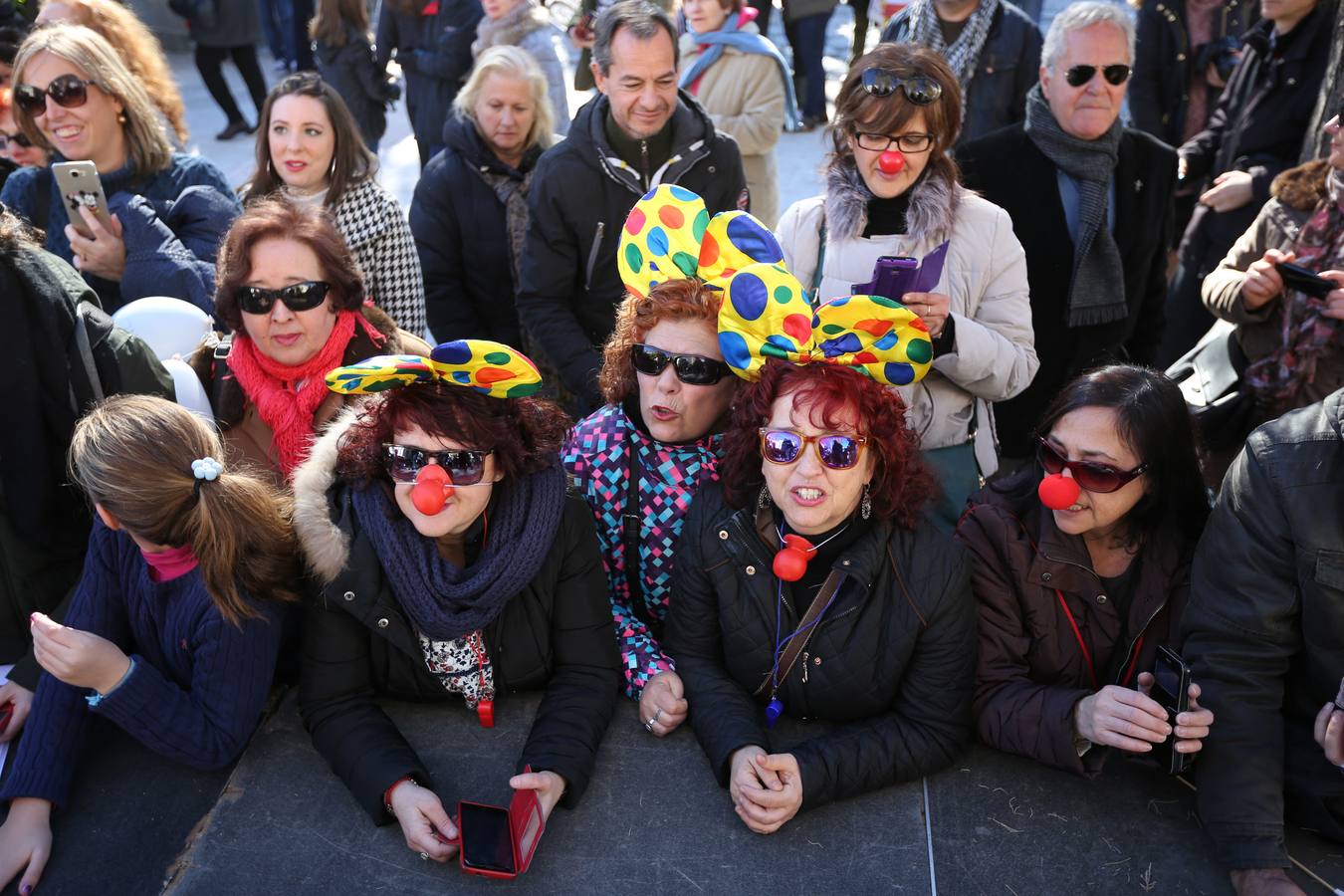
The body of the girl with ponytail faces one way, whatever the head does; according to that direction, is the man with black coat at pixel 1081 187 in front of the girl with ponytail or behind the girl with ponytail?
behind

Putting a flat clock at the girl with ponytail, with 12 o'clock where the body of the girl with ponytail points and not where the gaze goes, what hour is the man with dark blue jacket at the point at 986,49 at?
The man with dark blue jacket is roughly at 7 o'clock from the girl with ponytail.

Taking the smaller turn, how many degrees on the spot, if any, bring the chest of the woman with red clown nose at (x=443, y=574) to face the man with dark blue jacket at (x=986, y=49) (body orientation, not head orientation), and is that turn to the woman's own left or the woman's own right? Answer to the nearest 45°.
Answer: approximately 135° to the woman's own left

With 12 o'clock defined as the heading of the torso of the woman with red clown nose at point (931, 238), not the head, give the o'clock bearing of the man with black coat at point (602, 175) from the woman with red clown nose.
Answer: The man with black coat is roughly at 4 o'clock from the woman with red clown nose.

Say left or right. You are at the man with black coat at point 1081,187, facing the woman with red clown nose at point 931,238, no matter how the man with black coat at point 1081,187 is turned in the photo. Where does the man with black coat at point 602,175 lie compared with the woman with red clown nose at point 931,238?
right

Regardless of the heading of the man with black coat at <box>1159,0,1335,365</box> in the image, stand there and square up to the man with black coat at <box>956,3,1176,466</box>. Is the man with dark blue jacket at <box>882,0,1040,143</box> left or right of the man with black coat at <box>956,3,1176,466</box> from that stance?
right

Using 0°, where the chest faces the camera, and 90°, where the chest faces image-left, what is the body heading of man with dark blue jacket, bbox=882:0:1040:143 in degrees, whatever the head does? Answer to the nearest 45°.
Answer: approximately 0°

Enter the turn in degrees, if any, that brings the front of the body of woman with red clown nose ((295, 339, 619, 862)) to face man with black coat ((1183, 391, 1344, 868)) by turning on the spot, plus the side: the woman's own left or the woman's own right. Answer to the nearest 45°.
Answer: approximately 90° to the woman's own left
